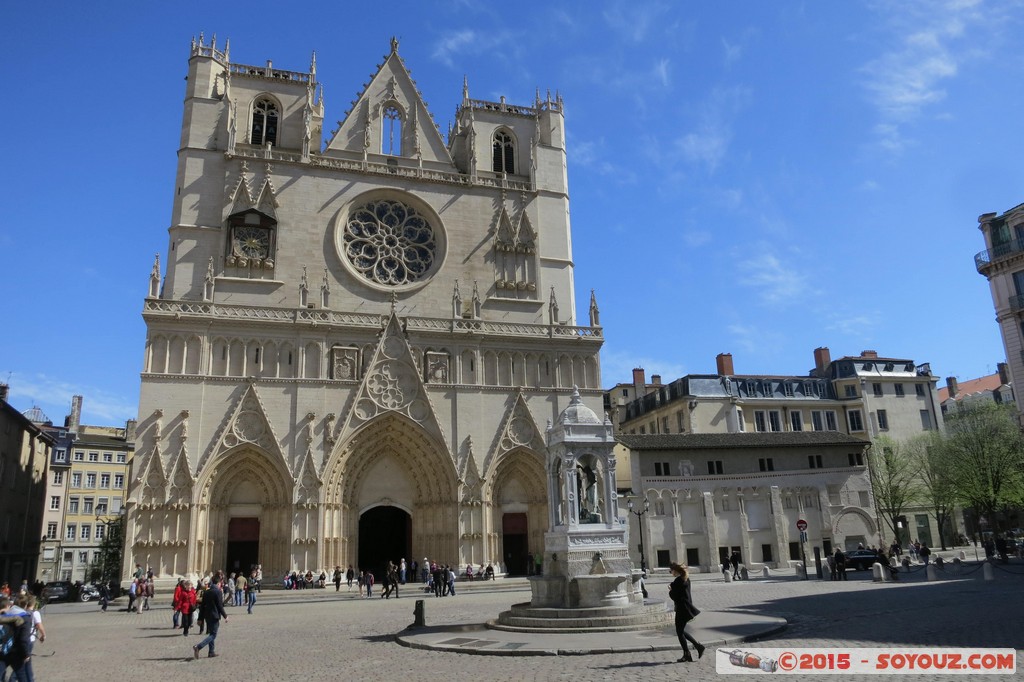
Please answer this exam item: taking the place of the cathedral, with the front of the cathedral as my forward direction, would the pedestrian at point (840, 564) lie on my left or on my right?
on my left

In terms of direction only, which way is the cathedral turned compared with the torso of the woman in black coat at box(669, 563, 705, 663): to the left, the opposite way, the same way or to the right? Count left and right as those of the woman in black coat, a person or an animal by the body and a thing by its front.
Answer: to the left

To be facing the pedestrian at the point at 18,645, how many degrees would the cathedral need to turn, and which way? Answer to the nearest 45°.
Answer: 0° — it already faces them

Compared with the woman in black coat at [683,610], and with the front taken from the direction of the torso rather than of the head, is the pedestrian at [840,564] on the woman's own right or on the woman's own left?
on the woman's own right

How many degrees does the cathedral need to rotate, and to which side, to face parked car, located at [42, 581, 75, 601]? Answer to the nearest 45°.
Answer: approximately 135° to its right

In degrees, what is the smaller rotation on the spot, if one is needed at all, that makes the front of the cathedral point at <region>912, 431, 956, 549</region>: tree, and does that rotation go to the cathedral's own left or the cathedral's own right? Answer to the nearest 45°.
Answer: approximately 90° to the cathedral's own left

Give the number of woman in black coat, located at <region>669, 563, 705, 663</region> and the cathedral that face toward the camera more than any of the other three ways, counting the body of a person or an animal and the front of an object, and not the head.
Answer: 1

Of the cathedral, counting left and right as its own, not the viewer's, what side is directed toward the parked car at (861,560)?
left

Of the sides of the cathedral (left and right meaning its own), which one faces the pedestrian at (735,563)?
left
